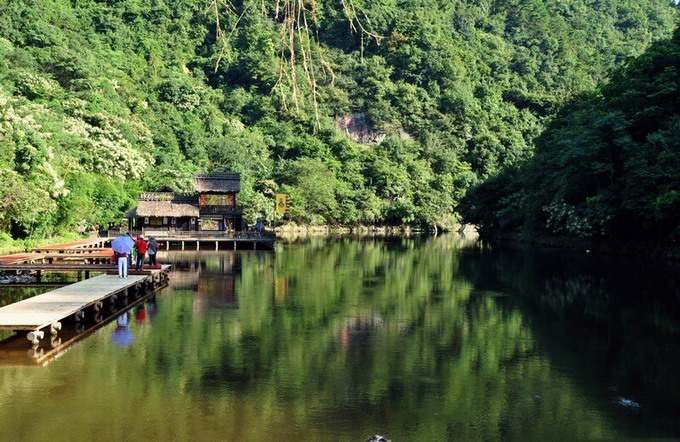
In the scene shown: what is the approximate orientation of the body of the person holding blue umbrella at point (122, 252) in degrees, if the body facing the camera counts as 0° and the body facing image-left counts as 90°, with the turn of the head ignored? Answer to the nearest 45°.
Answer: approximately 180°

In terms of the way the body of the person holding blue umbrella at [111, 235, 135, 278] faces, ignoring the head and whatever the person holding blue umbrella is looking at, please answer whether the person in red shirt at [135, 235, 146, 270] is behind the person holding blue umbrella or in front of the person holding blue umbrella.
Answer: in front

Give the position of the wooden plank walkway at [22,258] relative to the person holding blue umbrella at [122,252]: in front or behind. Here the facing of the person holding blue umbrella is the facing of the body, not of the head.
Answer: in front
